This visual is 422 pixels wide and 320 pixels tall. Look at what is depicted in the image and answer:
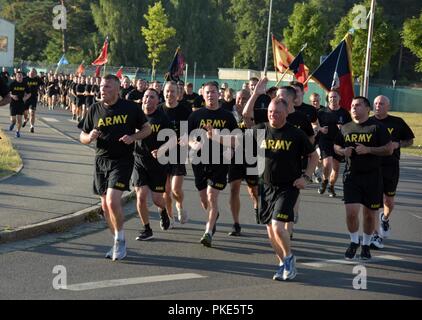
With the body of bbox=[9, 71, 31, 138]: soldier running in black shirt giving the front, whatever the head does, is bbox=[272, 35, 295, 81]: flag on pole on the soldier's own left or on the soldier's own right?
on the soldier's own left

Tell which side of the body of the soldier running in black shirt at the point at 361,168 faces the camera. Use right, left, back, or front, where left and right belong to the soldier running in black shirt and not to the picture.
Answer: front

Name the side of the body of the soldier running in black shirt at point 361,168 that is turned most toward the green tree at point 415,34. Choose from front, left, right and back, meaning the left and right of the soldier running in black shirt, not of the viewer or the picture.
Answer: back

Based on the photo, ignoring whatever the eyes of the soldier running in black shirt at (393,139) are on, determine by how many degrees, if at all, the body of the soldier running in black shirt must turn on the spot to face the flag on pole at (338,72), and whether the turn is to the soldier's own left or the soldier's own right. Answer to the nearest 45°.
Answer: approximately 135° to the soldier's own right

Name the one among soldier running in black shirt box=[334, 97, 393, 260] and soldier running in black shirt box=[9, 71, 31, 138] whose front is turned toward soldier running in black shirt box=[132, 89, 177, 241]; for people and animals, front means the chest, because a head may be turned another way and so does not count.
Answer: soldier running in black shirt box=[9, 71, 31, 138]

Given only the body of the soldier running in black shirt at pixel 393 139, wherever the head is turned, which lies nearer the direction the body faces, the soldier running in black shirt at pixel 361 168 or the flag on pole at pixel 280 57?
the soldier running in black shirt

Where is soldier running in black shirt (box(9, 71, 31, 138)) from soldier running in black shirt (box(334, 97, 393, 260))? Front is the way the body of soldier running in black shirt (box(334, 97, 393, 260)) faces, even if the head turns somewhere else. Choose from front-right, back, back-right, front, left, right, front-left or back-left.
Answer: back-right

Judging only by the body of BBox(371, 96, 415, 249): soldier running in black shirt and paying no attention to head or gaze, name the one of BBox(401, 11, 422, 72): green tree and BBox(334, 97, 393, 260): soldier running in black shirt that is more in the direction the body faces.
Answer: the soldier running in black shirt

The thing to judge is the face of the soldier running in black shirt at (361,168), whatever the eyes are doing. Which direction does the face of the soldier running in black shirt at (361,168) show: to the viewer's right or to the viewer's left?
to the viewer's left

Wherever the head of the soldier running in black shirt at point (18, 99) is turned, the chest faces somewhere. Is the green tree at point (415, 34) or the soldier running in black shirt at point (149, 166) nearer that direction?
the soldier running in black shirt

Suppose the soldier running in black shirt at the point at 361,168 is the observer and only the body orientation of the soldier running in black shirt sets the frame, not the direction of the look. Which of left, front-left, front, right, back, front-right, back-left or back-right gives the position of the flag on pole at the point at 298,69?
back

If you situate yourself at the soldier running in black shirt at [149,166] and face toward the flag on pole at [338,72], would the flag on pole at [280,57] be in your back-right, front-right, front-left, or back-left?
front-left

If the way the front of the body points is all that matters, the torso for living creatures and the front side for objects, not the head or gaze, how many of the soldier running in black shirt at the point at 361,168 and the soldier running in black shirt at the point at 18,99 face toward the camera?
2

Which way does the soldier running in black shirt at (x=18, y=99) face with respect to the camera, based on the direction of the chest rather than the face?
toward the camera
